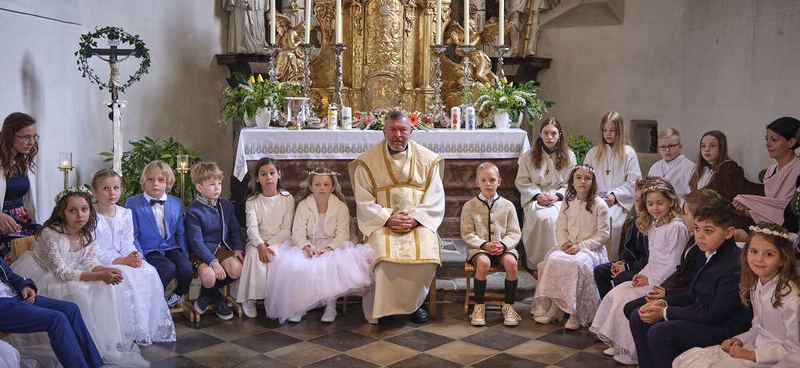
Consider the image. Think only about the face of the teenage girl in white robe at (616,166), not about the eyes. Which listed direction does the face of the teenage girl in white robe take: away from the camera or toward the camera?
toward the camera

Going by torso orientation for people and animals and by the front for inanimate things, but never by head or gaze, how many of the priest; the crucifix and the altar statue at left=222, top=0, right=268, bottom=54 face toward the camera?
3

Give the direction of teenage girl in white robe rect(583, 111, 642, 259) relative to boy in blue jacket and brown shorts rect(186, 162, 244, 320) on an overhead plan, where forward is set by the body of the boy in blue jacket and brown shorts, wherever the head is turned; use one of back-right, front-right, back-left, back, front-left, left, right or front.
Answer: front-left

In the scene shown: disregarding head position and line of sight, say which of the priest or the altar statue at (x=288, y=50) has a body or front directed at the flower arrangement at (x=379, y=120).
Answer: the altar statue

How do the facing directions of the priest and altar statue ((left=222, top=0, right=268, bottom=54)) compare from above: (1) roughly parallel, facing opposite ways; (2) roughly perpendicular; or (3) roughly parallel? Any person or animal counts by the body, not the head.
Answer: roughly parallel

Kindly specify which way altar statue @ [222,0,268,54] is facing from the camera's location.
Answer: facing the viewer

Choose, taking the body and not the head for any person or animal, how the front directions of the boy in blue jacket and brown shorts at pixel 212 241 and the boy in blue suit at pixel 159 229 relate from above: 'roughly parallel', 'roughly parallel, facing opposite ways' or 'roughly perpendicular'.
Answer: roughly parallel

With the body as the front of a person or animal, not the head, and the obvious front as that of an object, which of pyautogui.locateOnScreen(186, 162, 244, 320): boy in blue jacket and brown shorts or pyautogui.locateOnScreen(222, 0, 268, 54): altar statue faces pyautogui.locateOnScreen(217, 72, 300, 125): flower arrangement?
the altar statue

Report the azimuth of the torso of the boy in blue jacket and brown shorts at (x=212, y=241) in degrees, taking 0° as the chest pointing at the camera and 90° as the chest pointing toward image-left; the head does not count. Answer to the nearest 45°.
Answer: approximately 315°

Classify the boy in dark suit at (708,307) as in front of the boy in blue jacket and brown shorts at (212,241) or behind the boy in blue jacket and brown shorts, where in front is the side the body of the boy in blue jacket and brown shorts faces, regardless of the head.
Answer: in front

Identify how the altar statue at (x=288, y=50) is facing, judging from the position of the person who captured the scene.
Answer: facing the viewer and to the right of the viewer

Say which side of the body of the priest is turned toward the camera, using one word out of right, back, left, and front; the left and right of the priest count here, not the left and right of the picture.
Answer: front

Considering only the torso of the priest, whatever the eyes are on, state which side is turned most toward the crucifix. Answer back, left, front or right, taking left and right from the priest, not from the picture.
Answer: right

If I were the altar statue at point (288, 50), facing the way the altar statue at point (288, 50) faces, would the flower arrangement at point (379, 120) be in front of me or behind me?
in front

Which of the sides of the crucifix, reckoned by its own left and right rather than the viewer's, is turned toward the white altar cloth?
left

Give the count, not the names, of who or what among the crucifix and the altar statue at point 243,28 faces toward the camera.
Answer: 2

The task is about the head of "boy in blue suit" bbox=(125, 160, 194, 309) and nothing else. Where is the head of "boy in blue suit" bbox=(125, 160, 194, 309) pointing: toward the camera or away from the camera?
toward the camera

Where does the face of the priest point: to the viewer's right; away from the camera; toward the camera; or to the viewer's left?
toward the camera
